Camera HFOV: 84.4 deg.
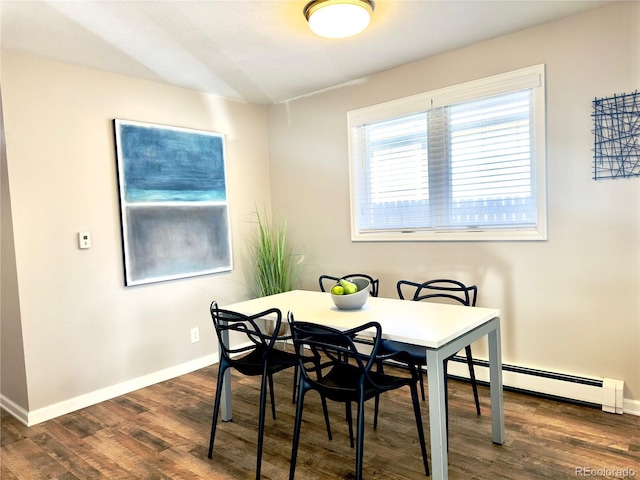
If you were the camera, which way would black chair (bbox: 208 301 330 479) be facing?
facing away from the viewer and to the right of the viewer

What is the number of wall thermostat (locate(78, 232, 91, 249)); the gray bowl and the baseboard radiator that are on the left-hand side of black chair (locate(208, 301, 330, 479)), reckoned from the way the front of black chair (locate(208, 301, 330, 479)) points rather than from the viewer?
1

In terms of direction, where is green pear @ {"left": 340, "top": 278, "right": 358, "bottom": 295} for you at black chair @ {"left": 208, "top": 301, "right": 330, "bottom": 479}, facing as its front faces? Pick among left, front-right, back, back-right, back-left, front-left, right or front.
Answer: front-right

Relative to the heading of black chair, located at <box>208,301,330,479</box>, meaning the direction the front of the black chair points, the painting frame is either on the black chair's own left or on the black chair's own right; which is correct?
on the black chair's own left

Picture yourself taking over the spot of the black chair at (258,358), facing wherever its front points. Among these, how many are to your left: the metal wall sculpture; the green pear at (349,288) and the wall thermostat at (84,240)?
1

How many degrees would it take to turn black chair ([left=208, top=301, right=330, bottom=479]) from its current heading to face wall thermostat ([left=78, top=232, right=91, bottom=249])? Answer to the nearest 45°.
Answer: approximately 90° to its left

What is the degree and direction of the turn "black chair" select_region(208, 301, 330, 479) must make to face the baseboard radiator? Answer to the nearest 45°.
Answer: approximately 45° to its right

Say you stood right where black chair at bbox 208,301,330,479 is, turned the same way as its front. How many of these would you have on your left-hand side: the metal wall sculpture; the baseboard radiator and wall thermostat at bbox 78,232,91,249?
1

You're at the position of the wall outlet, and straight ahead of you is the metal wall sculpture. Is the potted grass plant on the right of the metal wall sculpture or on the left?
left
